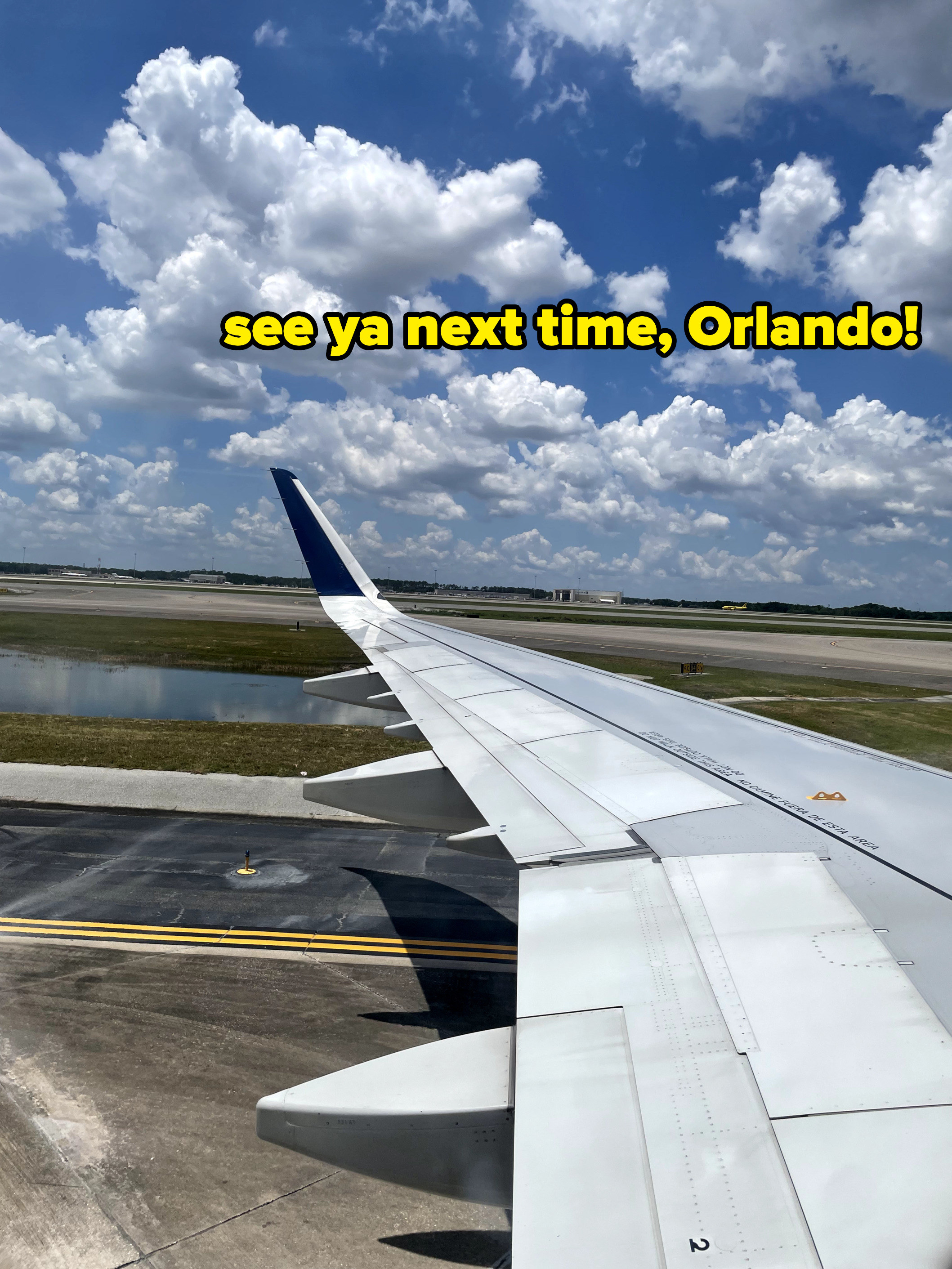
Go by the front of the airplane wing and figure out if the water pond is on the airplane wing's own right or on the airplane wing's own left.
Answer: on the airplane wing's own left

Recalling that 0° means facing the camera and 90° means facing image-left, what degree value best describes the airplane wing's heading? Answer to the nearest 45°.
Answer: approximately 270°
